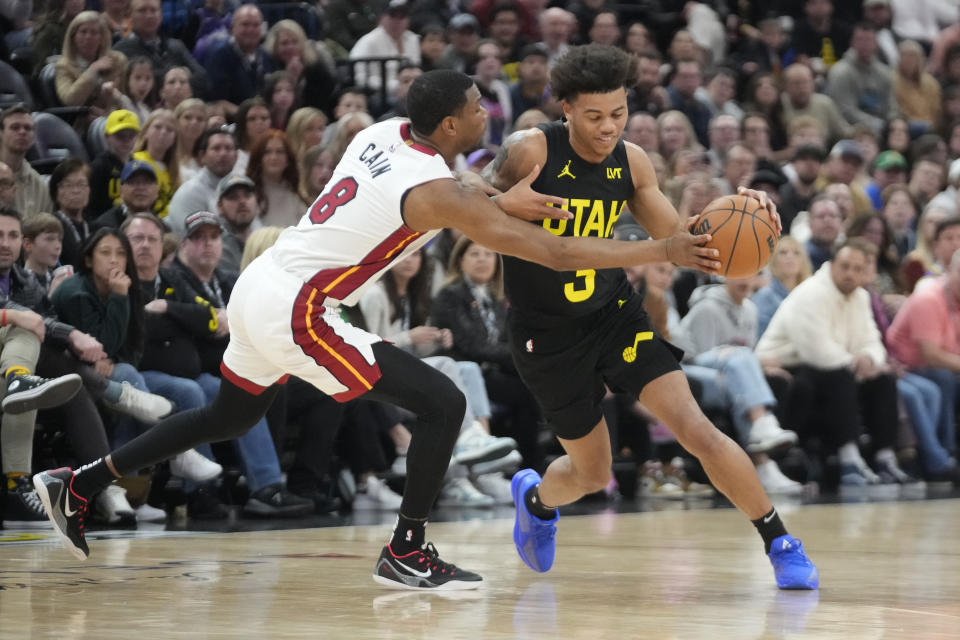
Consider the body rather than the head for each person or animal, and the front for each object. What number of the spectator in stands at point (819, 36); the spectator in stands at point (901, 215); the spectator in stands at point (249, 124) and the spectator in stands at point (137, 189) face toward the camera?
4

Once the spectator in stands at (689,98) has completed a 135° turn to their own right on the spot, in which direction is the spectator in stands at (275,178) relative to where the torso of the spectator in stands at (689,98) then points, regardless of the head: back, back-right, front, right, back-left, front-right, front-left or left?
left

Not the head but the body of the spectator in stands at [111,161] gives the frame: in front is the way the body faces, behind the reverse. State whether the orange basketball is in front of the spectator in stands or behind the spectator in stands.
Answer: in front

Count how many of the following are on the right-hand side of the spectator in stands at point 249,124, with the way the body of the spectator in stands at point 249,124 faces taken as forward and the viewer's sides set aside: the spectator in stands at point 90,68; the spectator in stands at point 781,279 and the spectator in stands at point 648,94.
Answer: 1

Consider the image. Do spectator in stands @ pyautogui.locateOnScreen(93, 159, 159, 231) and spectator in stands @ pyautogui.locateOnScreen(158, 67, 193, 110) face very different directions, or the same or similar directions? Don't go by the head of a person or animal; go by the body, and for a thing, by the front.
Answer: same or similar directions

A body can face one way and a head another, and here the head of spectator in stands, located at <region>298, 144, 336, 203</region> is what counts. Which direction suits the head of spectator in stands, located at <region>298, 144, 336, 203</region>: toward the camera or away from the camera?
toward the camera

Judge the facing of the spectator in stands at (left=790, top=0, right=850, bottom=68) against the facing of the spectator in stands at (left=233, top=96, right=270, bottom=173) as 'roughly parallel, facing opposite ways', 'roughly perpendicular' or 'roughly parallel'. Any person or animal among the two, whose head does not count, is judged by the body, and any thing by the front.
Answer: roughly parallel

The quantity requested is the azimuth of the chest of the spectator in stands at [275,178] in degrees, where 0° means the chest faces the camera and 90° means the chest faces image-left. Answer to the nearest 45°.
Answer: approximately 0°

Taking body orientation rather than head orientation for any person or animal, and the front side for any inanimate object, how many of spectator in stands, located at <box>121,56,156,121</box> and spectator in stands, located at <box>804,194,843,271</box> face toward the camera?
2

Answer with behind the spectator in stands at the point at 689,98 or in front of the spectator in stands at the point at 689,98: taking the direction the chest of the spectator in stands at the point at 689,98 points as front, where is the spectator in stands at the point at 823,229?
in front

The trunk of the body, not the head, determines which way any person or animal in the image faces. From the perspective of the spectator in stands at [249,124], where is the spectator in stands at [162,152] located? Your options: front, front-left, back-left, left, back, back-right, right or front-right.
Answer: front-right

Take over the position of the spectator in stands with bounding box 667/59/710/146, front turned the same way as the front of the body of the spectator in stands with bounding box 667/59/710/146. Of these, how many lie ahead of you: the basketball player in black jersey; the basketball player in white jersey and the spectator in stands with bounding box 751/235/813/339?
3

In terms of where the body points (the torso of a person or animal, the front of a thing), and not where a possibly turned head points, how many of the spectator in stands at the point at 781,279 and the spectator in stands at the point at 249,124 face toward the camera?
2

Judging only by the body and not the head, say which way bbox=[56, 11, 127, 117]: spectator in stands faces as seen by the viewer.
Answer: toward the camera

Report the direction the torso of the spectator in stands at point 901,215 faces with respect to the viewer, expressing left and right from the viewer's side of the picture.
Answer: facing the viewer

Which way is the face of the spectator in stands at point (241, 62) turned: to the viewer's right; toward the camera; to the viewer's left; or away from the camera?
toward the camera

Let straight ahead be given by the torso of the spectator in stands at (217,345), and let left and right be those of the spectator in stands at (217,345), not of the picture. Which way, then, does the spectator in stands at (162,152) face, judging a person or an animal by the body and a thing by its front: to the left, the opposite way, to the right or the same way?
the same way

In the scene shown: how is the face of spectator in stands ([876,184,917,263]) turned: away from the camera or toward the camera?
toward the camera

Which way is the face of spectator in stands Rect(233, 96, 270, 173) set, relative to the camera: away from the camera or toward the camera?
toward the camera

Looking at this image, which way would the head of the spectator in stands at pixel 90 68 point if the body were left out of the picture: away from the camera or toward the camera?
toward the camera

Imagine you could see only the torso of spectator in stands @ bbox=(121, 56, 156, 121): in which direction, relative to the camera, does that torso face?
toward the camera
